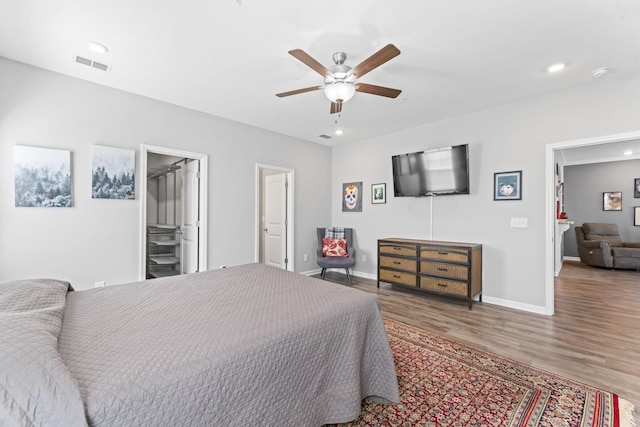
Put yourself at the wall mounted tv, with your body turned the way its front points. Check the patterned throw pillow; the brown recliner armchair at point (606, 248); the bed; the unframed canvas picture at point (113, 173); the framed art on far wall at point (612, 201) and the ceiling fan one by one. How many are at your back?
2

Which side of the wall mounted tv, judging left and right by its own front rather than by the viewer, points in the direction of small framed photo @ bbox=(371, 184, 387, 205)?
right

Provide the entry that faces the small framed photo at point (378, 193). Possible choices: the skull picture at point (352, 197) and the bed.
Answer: the bed

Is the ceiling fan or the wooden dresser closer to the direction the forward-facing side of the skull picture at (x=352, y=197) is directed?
the ceiling fan

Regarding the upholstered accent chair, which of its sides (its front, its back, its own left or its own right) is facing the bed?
front

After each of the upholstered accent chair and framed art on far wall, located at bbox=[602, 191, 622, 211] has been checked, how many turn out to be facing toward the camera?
2

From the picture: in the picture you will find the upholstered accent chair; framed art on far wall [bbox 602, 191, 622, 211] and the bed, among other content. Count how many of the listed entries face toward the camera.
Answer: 2

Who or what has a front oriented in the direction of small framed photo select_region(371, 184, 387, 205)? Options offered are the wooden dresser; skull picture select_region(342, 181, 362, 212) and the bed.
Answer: the bed

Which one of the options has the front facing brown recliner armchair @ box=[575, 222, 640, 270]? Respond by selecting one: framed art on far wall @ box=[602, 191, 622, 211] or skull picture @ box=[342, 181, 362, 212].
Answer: the framed art on far wall
